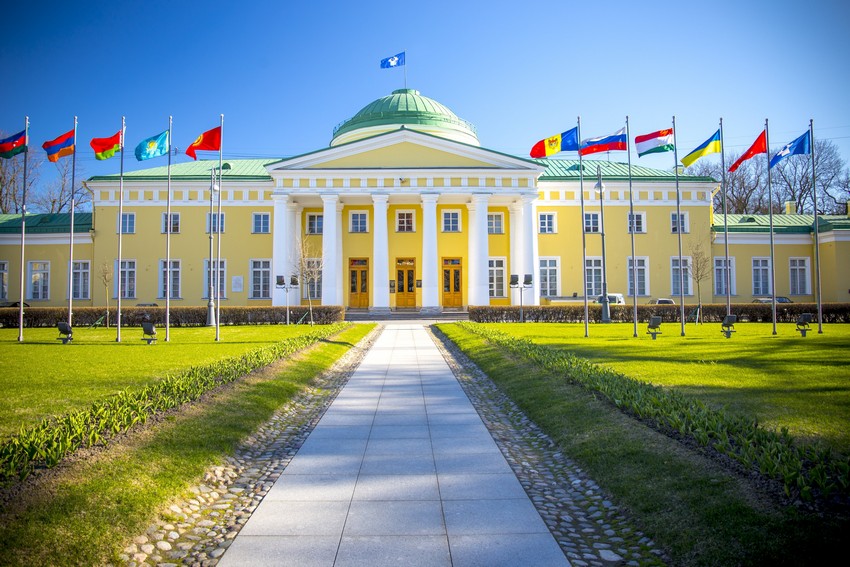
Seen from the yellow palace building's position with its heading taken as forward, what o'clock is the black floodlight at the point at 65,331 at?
The black floodlight is roughly at 1 o'clock from the yellow palace building.

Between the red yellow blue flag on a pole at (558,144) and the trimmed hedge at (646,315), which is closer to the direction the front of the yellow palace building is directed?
the red yellow blue flag on a pole

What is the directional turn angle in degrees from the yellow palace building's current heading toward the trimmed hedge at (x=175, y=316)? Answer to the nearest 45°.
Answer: approximately 45° to its right

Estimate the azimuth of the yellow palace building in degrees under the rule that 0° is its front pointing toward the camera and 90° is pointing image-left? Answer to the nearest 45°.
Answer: approximately 0°

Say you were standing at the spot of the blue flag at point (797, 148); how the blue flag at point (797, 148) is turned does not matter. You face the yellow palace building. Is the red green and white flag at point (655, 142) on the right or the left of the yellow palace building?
left

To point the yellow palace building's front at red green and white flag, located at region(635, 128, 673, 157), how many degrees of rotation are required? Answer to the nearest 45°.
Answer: approximately 45° to its left

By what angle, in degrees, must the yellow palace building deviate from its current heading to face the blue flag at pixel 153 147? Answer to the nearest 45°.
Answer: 0° — it already faces it

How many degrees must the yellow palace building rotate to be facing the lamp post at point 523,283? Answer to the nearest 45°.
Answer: approximately 45° to its left
